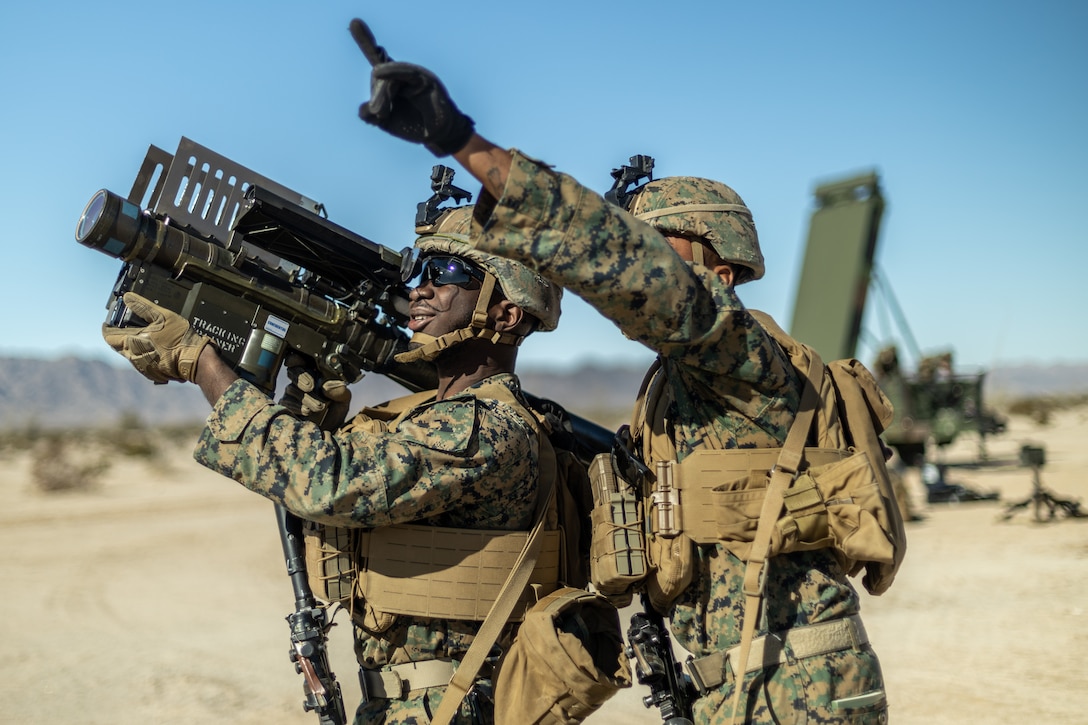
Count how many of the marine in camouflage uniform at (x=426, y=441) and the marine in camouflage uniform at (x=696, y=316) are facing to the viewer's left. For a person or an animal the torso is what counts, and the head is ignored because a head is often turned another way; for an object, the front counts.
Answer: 2

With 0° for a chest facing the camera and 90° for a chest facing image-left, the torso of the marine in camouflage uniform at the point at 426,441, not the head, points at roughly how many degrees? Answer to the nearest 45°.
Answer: approximately 90°

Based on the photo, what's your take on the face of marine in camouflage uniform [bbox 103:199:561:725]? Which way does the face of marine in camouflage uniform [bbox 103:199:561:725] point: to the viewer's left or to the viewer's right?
to the viewer's left

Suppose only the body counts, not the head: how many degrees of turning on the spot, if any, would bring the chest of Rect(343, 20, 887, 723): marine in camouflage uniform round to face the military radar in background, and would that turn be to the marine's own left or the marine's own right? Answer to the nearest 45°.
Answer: approximately 90° to the marine's own right

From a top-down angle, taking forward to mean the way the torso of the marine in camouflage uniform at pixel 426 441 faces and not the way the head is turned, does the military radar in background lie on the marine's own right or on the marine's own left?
on the marine's own right

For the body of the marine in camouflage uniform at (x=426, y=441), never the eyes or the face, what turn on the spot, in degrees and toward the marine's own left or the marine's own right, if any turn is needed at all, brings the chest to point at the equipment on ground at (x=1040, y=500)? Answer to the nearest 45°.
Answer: approximately 135° to the marine's own right

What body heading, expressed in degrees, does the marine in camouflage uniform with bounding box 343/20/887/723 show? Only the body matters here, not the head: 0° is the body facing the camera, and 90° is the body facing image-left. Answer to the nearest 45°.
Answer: approximately 90°
